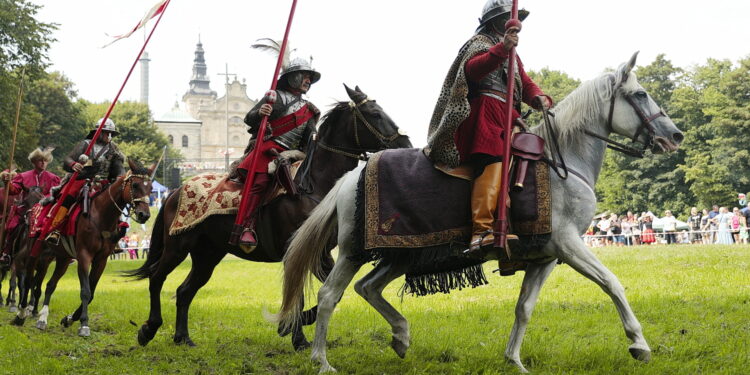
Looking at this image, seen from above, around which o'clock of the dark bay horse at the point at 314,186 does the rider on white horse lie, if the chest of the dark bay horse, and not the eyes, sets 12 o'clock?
The rider on white horse is roughly at 2 o'clock from the dark bay horse.

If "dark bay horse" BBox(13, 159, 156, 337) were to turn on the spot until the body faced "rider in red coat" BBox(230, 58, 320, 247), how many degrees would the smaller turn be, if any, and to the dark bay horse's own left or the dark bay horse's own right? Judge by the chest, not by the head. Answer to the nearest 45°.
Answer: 0° — it already faces them

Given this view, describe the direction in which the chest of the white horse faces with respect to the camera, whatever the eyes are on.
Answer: to the viewer's right

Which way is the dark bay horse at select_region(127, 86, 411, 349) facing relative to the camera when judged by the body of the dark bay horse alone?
to the viewer's right

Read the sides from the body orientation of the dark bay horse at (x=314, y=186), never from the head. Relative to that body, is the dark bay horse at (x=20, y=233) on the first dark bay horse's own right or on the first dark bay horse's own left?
on the first dark bay horse's own left

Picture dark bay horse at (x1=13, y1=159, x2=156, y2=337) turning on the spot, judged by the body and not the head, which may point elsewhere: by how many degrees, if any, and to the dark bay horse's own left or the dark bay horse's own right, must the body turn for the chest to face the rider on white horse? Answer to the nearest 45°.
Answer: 0° — it already faces them

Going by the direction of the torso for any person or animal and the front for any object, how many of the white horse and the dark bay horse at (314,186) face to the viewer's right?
2
